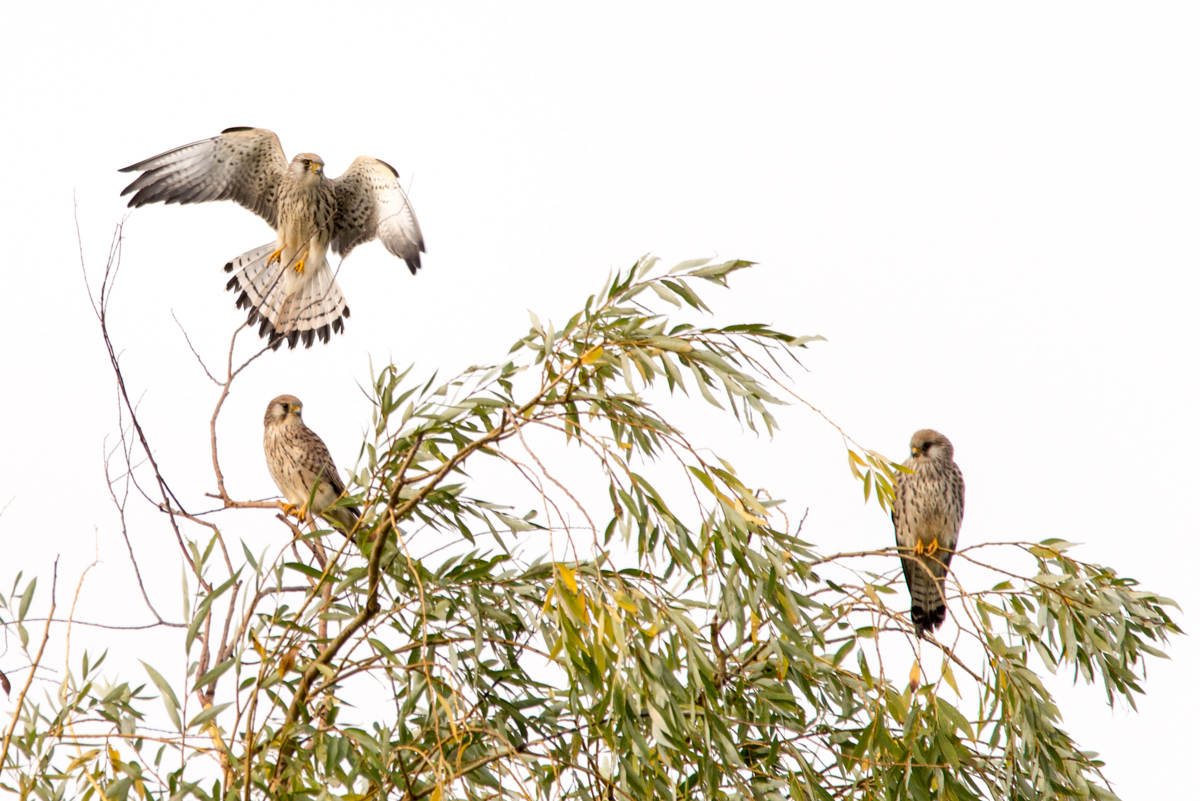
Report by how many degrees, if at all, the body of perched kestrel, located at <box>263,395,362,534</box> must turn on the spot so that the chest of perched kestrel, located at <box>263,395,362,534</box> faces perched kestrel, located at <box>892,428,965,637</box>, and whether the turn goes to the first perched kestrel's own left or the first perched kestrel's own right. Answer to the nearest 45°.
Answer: approximately 135° to the first perched kestrel's own left

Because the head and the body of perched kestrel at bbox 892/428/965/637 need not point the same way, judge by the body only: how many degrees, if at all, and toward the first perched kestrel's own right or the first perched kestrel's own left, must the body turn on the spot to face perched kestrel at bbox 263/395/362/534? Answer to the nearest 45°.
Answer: approximately 45° to the first perched kestrel's own right

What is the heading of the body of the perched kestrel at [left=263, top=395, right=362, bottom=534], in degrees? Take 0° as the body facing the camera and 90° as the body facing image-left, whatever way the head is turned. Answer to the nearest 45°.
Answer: approximately 45°
